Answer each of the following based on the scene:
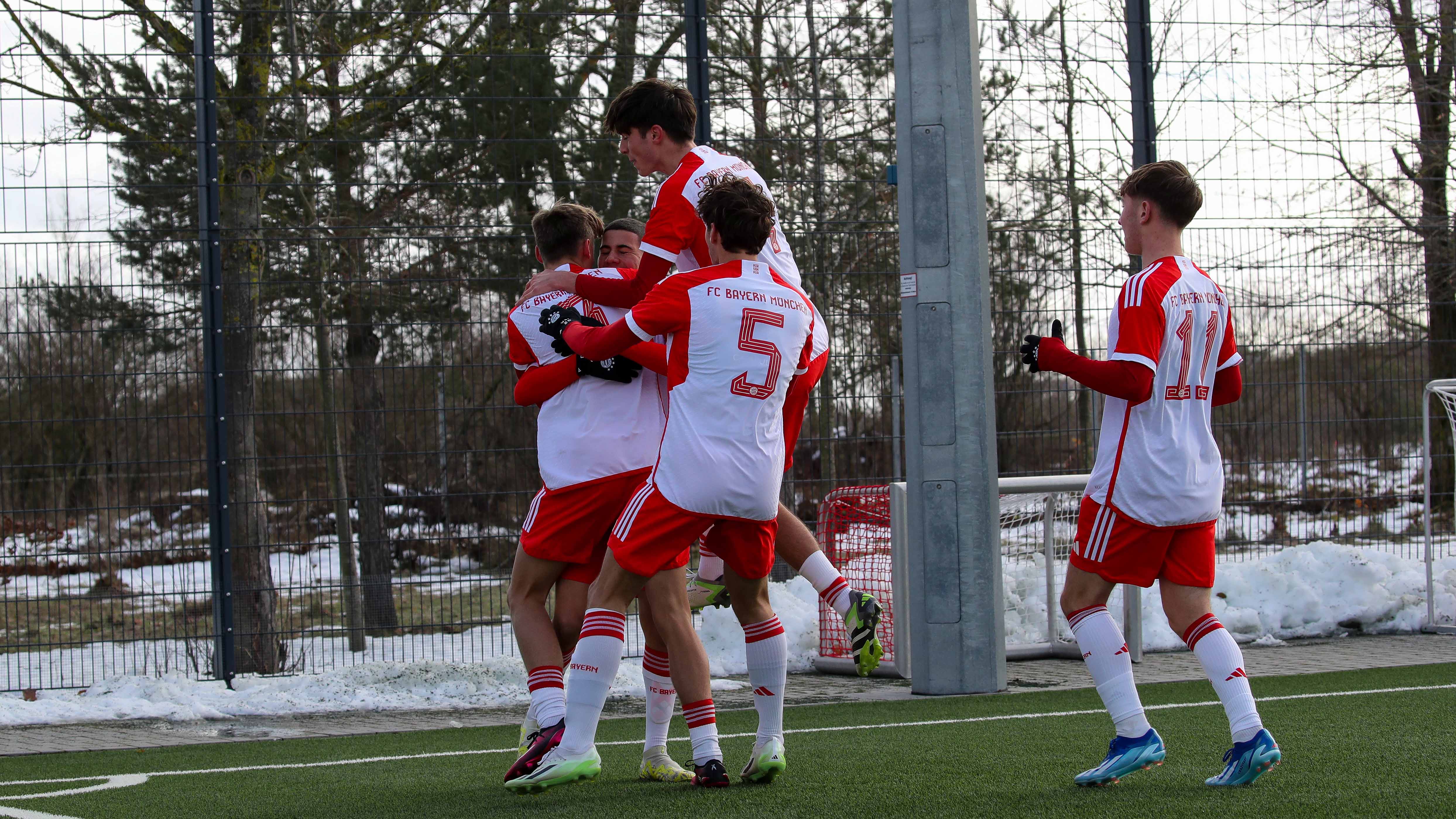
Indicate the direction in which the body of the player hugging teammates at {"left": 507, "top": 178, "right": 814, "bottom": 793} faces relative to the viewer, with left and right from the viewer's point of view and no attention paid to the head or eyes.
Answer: facing away from the viewer and to the left of the viewer

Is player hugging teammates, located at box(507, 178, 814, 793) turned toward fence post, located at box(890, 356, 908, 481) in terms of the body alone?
no

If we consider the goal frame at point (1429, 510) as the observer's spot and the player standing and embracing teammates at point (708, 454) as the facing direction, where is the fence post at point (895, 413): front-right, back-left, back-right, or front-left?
front-right

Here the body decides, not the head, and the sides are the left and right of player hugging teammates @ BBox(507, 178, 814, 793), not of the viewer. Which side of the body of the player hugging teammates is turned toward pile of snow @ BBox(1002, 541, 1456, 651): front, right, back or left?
right
